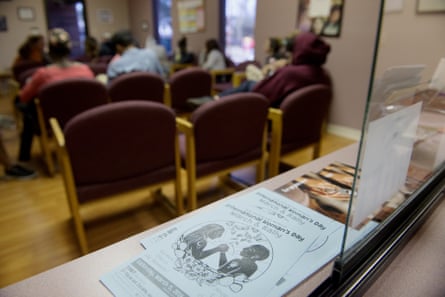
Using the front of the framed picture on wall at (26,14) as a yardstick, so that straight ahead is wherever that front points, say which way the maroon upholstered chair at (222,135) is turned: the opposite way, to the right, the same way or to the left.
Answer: the opposite way

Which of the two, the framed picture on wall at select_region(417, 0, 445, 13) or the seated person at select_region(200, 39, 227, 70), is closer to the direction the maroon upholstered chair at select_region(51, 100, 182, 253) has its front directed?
the seated person

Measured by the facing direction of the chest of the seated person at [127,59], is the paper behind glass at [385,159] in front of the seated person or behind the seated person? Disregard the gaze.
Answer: behind

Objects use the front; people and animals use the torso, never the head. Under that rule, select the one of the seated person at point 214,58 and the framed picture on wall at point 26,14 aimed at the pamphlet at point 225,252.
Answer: the framed picture on wall

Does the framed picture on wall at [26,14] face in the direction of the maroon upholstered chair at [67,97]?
yes

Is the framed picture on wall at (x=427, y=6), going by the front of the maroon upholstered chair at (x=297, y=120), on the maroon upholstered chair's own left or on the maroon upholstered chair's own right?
on the maroon upholstered chair's own right

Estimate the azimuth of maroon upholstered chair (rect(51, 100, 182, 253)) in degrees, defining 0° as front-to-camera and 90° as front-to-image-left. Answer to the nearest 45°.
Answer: approximately 135°
